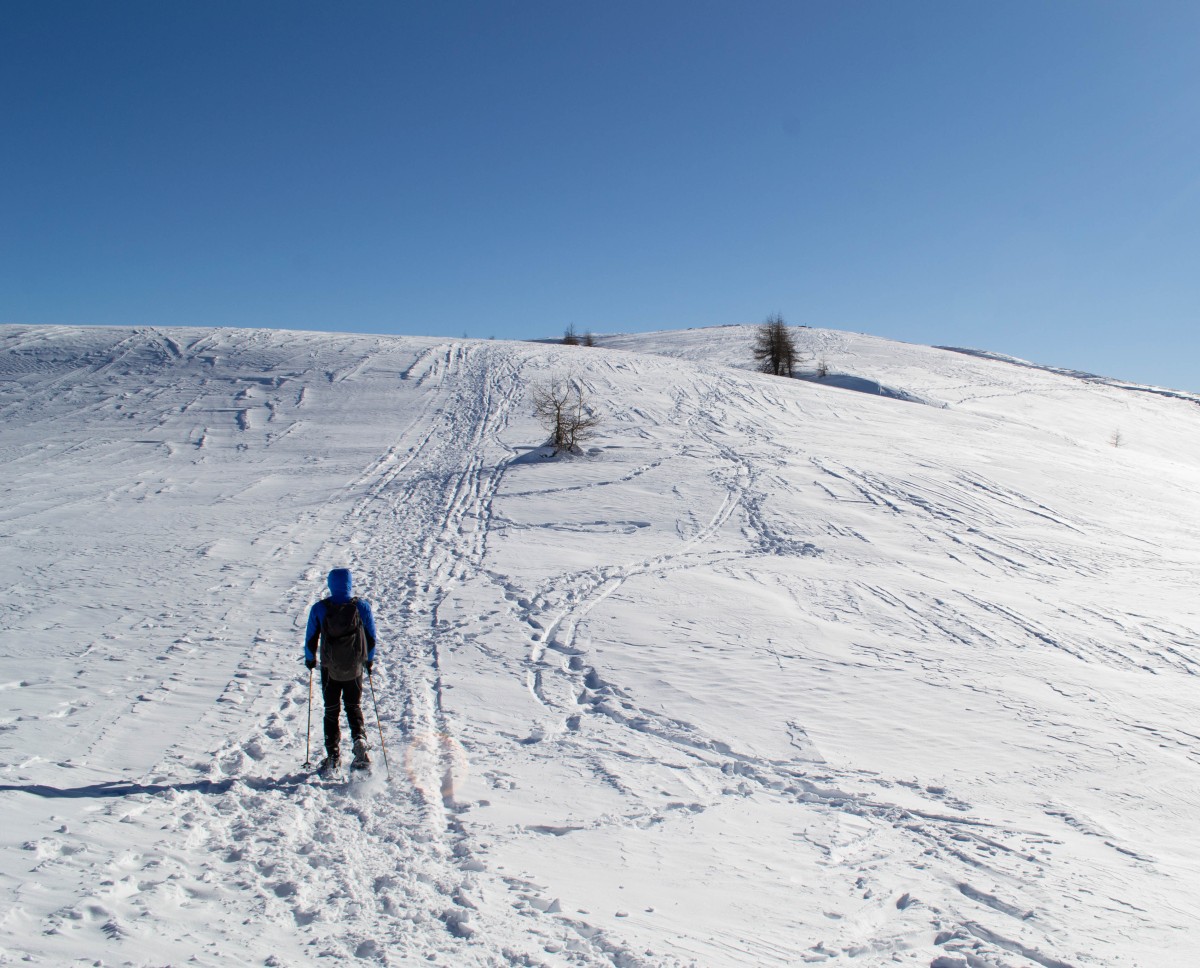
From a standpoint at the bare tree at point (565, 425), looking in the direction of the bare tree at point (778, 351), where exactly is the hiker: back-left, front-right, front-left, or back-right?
back-right

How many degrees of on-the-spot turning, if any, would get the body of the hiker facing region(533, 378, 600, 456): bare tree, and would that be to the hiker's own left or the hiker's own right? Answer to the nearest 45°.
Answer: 0° — they already face it

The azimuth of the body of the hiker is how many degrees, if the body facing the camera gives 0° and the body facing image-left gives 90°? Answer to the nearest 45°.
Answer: approximately 180°

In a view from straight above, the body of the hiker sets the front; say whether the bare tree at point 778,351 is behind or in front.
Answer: in front

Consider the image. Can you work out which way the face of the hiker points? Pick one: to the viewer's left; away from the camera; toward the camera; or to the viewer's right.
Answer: away from the camera
